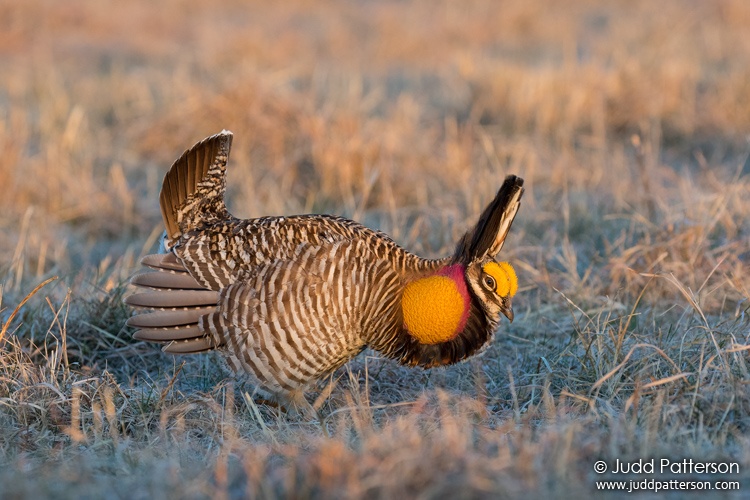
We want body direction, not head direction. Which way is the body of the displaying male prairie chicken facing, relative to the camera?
to the viewer's right
